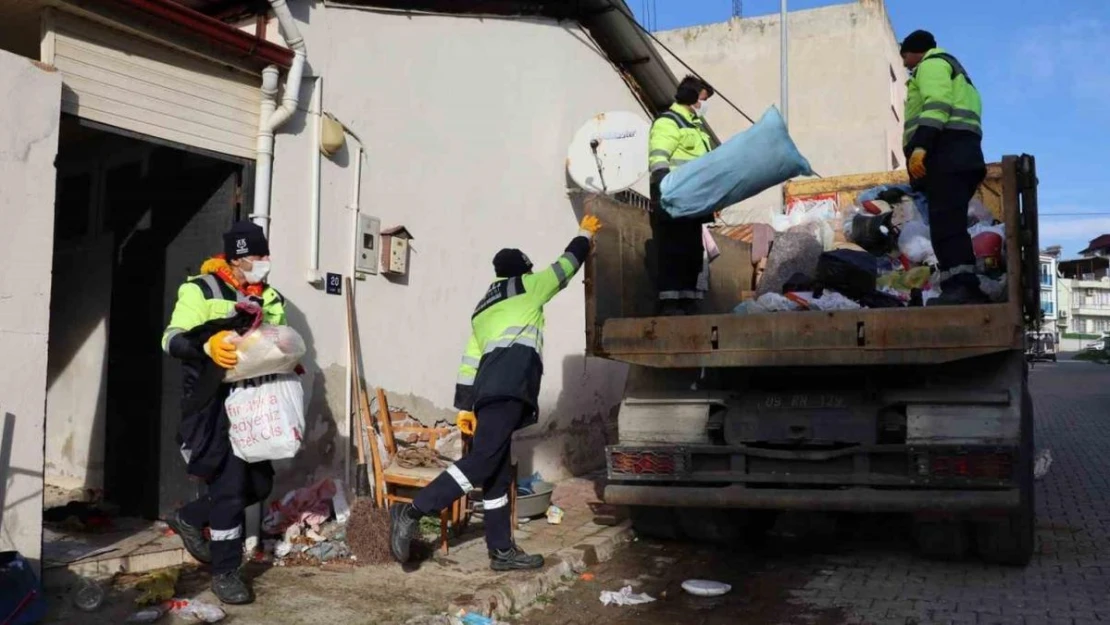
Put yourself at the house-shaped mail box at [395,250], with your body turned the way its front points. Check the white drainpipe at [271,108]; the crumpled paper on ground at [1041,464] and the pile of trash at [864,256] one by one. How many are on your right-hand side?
1

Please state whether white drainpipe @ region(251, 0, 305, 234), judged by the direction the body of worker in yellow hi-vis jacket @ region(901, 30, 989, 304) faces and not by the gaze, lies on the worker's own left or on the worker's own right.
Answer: on the worker's own left

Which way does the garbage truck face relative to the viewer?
away from the camera

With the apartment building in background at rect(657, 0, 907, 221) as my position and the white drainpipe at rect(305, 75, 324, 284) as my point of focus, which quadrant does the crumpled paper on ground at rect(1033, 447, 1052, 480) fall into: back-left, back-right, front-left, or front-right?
front-left

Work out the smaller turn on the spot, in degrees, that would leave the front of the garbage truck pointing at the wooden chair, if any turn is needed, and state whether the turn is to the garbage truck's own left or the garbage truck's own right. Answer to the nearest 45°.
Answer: approximately 90° to the garbage truck's own left

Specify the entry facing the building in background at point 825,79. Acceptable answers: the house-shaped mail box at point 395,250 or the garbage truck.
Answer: the garbage truck

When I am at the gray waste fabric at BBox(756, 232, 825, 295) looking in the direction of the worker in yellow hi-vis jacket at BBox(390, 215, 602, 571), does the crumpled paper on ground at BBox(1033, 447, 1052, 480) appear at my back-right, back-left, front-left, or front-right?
back-left

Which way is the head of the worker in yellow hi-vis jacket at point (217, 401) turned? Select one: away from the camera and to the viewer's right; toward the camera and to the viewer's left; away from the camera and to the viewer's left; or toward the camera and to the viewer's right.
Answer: toward the camera and to the viewer's right

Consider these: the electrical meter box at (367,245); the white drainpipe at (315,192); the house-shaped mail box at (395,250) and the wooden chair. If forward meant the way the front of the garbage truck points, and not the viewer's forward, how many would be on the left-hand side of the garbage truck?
4

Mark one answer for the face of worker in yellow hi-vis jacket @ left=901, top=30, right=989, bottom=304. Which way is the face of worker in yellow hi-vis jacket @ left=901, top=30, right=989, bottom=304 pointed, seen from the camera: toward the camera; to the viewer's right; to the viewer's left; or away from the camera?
to the viewer's left

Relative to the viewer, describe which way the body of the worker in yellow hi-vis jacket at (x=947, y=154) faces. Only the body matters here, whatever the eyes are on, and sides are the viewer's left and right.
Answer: facing away from the viewer and to the left of the viewer

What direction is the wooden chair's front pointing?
to the viewer's right
